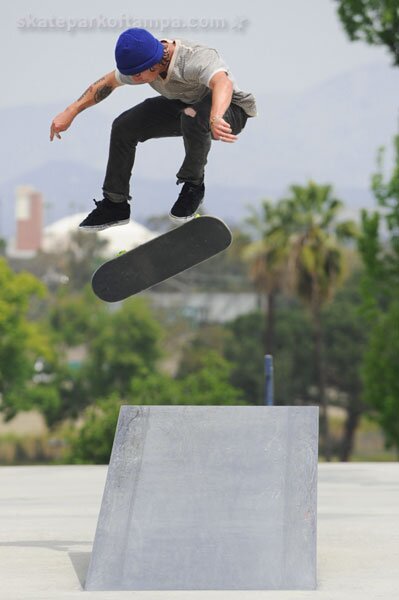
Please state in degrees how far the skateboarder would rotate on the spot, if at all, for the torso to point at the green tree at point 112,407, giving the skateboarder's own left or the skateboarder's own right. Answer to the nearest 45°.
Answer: approximately 135° to the skateboarder's own right

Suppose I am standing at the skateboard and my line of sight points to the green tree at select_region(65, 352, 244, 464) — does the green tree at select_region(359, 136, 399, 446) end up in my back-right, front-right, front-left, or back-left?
front-right

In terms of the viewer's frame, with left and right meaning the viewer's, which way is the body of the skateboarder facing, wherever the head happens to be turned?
facing the viewer and to the left of the viewer

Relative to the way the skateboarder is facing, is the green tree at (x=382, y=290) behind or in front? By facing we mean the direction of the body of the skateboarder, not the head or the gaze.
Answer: behind

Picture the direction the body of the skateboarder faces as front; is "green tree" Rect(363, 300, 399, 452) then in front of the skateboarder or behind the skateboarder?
behind

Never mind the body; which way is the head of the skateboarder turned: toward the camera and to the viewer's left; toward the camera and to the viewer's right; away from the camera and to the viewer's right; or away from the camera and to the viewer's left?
toward the camera and to the viewer's left

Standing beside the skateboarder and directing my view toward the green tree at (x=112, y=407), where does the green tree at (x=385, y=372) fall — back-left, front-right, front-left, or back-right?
front-right
